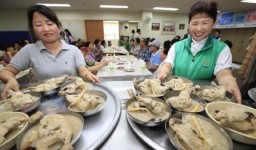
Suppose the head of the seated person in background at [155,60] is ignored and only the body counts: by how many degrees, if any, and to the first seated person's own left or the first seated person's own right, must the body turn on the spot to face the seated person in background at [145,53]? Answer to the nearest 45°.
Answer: approximately 90° to the first seated person's own right

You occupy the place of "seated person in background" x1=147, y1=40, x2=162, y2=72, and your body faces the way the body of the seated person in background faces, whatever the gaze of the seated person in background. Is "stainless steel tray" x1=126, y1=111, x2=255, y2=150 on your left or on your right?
on your left

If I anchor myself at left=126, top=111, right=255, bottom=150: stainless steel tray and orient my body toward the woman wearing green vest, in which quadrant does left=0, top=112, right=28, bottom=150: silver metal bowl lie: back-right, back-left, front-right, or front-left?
back-left

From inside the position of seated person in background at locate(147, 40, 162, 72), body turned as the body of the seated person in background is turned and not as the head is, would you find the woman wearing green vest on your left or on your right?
on your left

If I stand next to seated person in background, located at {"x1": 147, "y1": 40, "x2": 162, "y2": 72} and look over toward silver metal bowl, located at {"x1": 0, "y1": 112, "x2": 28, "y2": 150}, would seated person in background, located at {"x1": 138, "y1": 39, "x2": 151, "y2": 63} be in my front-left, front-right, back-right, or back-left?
back-right

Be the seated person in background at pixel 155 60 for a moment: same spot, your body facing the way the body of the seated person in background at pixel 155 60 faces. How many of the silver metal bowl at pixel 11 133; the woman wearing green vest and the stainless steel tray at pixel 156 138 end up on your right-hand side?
0
